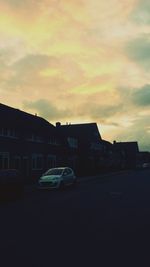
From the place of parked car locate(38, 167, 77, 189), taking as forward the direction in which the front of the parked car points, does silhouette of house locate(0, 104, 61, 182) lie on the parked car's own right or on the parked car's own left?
on the parked car's own right

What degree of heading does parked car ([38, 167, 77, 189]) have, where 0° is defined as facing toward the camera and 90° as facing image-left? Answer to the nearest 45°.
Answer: approximately 45°
